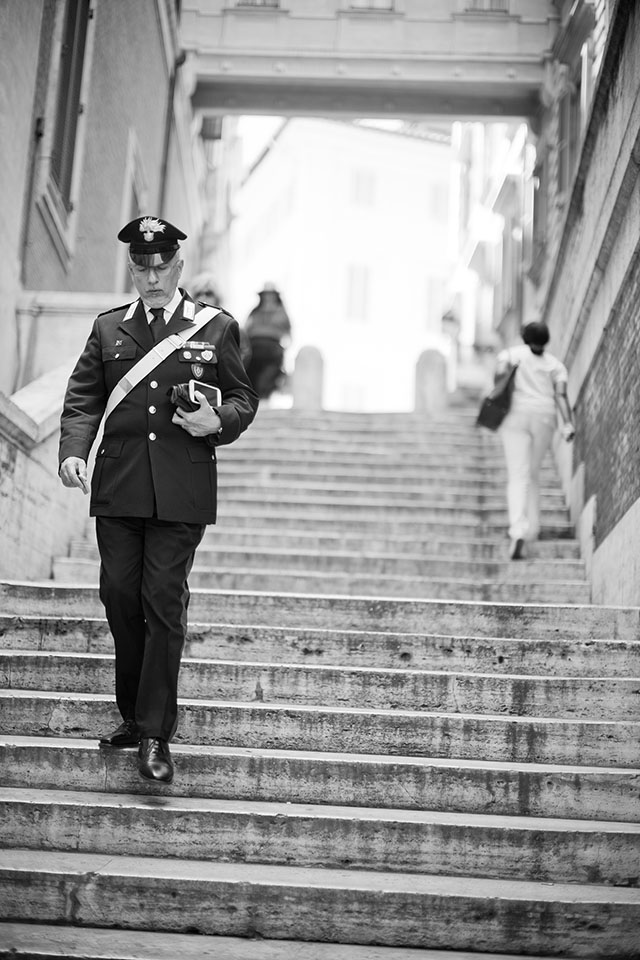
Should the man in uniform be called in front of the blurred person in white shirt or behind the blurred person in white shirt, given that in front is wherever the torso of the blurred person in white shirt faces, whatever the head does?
behind

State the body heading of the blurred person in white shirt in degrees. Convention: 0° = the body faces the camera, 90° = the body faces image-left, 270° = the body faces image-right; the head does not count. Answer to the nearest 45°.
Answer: approximately 180°

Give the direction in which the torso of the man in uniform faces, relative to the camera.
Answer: toward the camera

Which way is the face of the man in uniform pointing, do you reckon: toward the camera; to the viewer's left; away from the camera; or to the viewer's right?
toward the camera

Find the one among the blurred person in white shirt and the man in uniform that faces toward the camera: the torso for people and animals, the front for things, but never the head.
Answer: the man in uniform

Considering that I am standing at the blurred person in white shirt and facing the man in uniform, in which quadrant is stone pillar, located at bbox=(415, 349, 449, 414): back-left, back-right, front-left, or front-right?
back-right

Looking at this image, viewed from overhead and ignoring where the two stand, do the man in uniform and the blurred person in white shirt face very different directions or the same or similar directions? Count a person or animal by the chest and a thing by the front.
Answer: very different directions

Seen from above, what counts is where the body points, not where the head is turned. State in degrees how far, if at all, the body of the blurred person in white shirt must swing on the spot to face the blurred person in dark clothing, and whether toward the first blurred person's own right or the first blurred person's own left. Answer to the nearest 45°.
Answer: approximately 45° to the first blurred person's own left

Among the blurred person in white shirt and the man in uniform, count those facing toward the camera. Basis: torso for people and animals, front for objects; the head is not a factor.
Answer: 1

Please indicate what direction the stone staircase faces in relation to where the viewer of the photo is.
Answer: facing the viewer

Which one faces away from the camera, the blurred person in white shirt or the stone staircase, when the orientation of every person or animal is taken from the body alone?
the blurred person in white shirt

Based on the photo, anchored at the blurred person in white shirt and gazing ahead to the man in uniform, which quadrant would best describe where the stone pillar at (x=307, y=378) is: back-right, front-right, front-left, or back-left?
back-right
